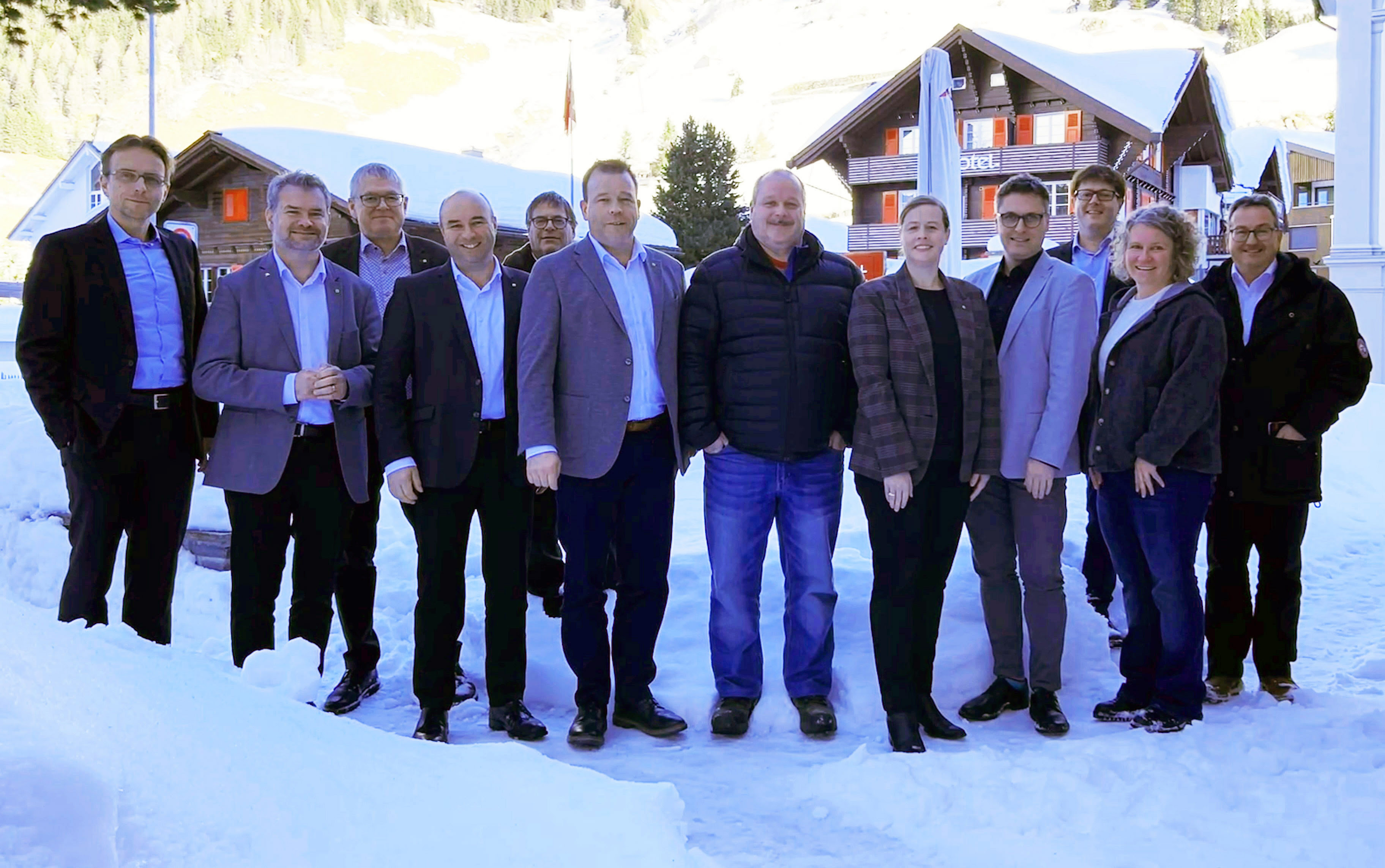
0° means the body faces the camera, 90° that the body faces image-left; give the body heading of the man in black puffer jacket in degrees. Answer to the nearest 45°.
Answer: approximately 0°

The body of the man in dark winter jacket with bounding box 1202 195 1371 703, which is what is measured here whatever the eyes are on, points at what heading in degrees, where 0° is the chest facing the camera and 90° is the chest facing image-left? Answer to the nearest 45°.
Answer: approximately 0°

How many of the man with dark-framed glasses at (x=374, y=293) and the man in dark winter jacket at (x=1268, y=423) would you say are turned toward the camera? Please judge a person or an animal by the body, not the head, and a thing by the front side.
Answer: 2

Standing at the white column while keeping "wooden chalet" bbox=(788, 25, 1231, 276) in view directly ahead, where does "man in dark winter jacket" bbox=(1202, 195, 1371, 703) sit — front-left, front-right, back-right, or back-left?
back-left

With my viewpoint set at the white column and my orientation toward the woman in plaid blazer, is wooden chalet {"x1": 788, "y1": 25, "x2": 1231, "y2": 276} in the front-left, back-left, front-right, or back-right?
back-right

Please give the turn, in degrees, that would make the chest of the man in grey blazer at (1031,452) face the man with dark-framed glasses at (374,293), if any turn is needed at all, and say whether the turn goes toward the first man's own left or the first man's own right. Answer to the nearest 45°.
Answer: approximately 45° to the first man's own right

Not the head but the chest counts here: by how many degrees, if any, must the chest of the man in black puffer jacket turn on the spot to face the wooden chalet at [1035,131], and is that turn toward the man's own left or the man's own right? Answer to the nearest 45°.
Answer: approximately 180°

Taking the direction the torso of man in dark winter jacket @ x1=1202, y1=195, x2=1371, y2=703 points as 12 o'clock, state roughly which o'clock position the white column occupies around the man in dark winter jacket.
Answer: The white column is roughly at 6 o'clock from the man in dark winter jacket.

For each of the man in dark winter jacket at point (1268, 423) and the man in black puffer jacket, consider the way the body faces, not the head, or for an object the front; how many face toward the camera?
2
